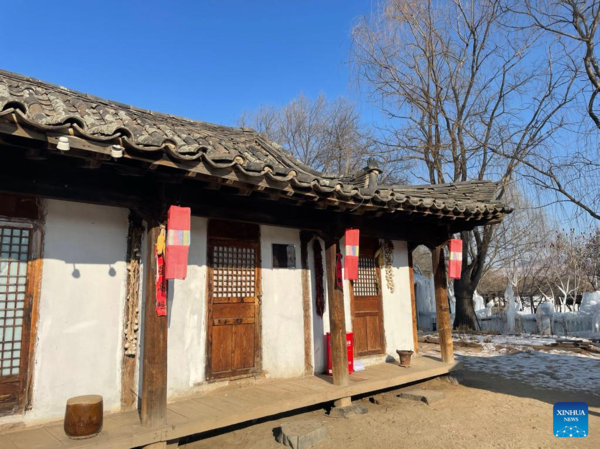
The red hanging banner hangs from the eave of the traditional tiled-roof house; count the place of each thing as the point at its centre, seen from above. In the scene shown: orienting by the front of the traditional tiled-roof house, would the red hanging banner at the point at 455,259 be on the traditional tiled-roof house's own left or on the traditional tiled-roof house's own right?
on the traditional tiled-roof house's own left

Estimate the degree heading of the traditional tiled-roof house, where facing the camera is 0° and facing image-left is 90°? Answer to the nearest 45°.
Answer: approximately 315°
